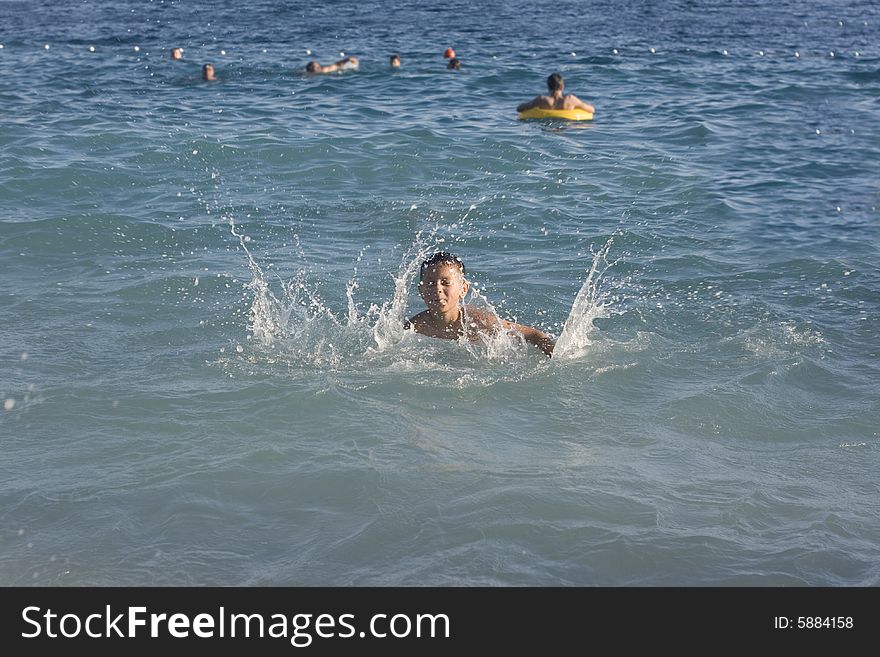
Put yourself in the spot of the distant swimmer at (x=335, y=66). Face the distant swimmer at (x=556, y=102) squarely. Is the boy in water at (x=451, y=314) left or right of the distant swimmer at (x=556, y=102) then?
right

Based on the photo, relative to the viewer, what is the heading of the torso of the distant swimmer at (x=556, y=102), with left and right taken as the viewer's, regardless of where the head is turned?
facing away from the viewer

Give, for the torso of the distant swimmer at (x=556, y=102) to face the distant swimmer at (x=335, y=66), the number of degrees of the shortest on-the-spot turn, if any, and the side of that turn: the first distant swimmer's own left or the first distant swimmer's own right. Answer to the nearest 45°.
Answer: approximately 45° to the first distant swimmer's own left

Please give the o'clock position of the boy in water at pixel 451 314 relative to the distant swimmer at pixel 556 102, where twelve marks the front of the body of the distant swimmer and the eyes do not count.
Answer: The boy in water is roughly at 6 o'clock from the distant swimmer.

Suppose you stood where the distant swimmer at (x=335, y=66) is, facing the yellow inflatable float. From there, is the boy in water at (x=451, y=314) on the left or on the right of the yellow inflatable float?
right

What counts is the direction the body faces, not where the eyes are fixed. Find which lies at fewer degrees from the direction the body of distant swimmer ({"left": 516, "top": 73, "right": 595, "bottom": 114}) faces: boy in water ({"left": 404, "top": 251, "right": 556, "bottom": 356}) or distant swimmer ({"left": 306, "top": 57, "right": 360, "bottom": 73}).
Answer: the distant swimmer
